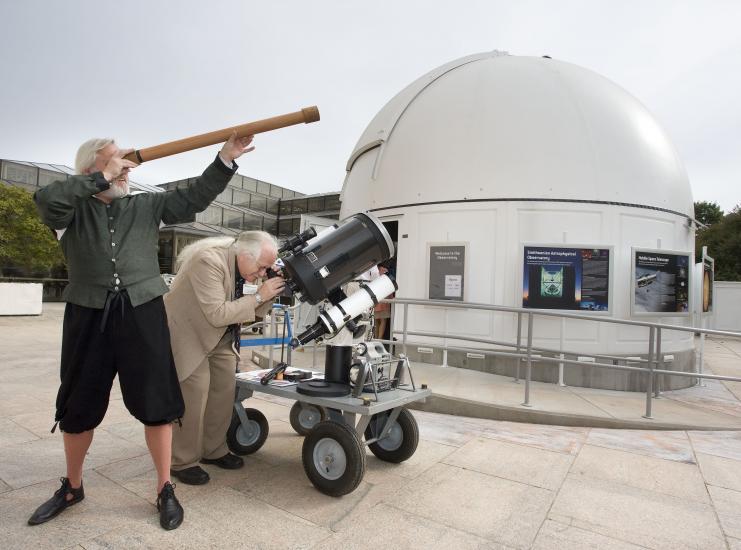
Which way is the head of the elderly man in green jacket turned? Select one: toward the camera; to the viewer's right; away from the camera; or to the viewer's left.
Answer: to the viewer's right

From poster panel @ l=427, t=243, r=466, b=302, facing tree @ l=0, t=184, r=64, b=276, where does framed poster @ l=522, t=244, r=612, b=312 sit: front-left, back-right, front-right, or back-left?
back-right

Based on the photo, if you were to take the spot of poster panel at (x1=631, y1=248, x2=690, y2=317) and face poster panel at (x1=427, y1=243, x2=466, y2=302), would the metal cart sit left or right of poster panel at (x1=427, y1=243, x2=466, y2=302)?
left

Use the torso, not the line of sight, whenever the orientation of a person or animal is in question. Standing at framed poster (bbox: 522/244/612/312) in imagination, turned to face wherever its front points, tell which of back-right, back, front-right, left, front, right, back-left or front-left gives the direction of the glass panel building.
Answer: back-right

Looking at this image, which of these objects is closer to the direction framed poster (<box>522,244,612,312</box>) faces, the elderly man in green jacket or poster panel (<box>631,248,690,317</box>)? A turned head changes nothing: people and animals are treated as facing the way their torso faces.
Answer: the elderly man in green jacket

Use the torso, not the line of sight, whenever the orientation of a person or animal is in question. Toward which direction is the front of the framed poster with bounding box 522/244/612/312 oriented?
toward the camera

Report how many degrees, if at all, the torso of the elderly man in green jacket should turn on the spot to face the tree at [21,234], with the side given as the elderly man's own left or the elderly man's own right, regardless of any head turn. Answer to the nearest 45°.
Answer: approximately 180°

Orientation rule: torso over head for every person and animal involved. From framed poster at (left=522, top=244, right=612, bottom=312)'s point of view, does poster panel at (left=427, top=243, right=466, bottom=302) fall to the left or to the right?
on its right

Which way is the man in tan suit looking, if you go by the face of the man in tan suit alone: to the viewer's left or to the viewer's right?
to the viewer's right

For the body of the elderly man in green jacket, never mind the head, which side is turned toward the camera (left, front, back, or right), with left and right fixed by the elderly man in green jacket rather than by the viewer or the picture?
front

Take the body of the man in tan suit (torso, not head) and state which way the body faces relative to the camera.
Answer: to the viewer's right

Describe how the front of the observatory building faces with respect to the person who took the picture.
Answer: facing to the left of the viewer

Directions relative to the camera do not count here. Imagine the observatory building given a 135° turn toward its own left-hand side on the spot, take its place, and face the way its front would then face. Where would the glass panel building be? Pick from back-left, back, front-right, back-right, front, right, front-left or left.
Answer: back

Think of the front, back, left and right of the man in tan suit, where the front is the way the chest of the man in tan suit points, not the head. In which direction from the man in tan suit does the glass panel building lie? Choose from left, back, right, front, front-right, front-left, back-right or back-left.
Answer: left
